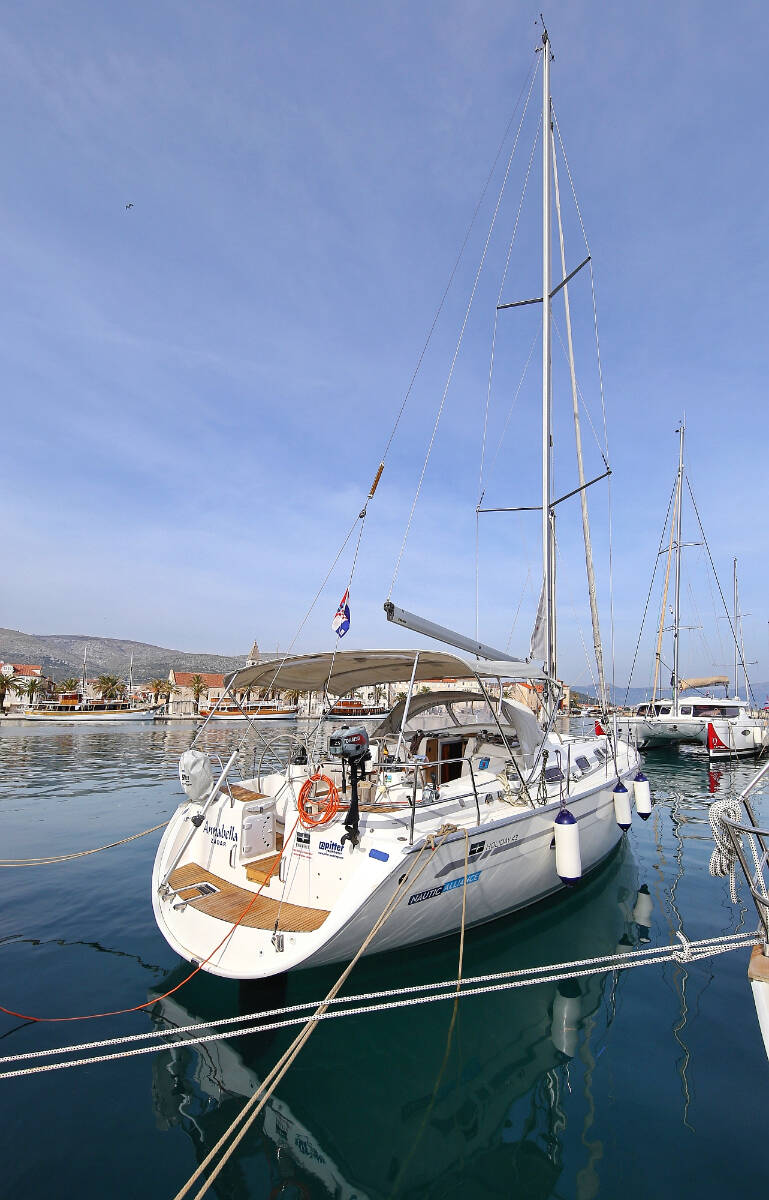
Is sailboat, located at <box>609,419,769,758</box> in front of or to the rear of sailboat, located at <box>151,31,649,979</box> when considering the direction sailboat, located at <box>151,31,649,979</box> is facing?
in front

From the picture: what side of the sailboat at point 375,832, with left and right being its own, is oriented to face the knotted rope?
right

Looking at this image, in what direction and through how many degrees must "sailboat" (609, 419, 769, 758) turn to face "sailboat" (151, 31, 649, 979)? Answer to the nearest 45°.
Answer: approximately 45° to its left

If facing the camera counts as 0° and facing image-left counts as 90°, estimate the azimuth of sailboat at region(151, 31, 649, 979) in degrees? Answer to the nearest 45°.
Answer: approximately 225°

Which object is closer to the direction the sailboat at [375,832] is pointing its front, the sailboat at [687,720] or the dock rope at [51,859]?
the sailboat
